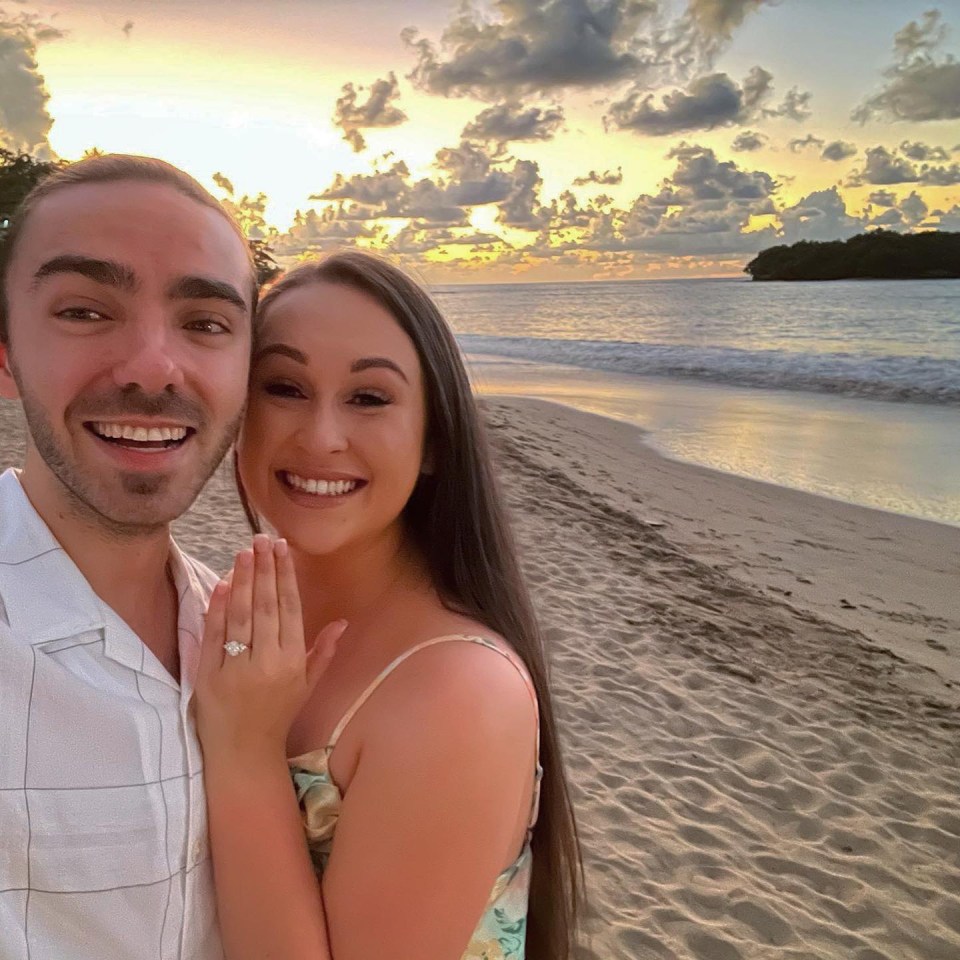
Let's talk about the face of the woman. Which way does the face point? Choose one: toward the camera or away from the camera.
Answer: toward the camera

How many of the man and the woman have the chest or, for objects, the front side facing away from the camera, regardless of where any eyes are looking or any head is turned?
0

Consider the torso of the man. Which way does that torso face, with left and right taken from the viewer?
facing the viewer and to the right of the viewer

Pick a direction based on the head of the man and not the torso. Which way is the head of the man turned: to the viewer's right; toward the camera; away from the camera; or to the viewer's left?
toward the camera
